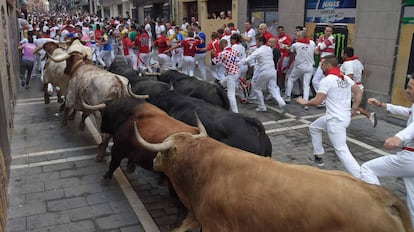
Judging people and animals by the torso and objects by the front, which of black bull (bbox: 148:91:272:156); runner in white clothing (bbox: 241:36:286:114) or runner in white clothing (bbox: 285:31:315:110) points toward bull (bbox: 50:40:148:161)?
the black bull

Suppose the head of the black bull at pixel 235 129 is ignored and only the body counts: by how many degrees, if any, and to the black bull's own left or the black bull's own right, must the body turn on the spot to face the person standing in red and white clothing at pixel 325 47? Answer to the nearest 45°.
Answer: approximately 90° to the black bull's own right

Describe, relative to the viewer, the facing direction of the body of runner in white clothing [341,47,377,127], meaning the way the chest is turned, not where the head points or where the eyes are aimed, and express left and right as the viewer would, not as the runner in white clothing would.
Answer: facing away from the viewer and to the left of the viewer

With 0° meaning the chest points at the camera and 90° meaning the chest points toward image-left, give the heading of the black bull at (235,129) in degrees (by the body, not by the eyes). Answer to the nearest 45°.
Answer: approximately 135°

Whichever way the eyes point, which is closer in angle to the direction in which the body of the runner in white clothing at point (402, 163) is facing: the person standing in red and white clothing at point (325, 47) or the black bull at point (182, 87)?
the black bull
